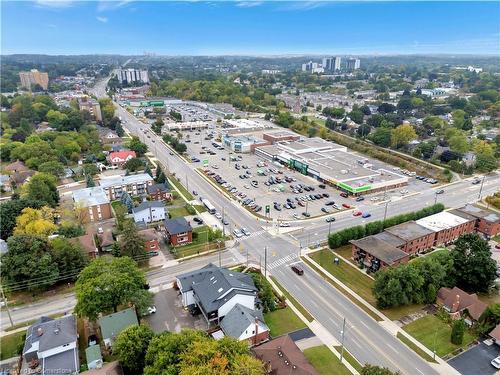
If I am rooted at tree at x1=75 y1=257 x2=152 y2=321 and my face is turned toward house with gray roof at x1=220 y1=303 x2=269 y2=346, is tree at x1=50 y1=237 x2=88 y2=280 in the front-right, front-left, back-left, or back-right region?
back-left

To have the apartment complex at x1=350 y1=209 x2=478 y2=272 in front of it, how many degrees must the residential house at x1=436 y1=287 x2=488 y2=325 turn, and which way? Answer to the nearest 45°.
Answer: approximately 90° to its right

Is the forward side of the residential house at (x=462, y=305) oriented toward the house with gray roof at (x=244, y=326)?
yes

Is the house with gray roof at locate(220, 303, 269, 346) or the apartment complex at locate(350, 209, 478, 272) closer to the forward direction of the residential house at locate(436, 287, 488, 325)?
the house with gray roof

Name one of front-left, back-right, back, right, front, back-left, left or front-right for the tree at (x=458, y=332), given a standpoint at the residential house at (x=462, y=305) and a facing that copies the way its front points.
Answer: front-left

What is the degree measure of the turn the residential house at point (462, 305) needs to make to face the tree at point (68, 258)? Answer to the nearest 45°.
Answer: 0° — it already faces it

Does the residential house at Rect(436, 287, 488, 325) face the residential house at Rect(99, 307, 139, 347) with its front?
yes

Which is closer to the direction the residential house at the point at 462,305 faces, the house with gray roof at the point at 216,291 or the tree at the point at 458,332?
the house with gray roof

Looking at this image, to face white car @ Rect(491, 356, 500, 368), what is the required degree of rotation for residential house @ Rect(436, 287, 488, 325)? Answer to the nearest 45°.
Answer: approximately 90° to its left

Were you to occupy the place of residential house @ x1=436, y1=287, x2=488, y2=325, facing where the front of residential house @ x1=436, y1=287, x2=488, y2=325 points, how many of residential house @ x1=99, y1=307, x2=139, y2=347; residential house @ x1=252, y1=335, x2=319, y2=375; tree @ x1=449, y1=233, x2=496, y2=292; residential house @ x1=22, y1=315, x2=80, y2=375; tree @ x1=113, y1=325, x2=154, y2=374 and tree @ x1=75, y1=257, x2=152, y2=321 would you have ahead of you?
5

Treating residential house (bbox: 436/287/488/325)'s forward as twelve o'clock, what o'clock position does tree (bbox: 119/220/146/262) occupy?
The tree is roughly at 1 o'clock from the residential house.

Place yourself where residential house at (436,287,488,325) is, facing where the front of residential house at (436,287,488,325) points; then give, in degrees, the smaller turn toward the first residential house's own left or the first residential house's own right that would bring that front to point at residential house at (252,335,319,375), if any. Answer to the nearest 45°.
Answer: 0° — it already faces it

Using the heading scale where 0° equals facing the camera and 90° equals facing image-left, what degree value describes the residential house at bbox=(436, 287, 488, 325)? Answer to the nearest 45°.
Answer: approximately 45°
